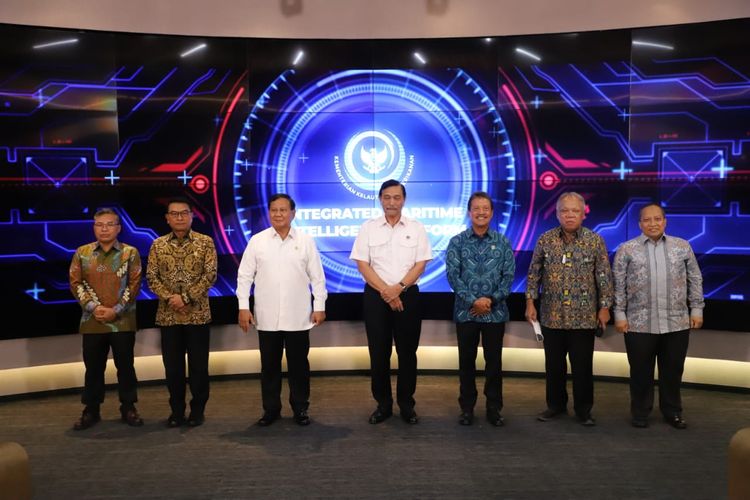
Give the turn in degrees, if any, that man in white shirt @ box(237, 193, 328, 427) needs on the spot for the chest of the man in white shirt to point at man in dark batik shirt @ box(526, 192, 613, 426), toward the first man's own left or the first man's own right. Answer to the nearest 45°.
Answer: approximately 90° to the first man's own left

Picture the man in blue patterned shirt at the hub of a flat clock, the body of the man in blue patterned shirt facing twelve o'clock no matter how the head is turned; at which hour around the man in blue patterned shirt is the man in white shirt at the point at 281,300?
The man in white shirt is roughly at 3 o'clock from the man in blue patterned shirt.

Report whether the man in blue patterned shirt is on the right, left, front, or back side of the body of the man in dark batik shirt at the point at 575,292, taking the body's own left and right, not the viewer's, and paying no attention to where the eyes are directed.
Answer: right

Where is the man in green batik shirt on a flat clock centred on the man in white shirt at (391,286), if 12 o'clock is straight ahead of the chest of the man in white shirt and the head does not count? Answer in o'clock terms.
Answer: The man in green batik shirt is roughly at 3 o'clock from the man in white shirt.

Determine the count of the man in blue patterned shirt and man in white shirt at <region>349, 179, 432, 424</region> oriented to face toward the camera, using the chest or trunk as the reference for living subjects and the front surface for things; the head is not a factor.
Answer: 2
